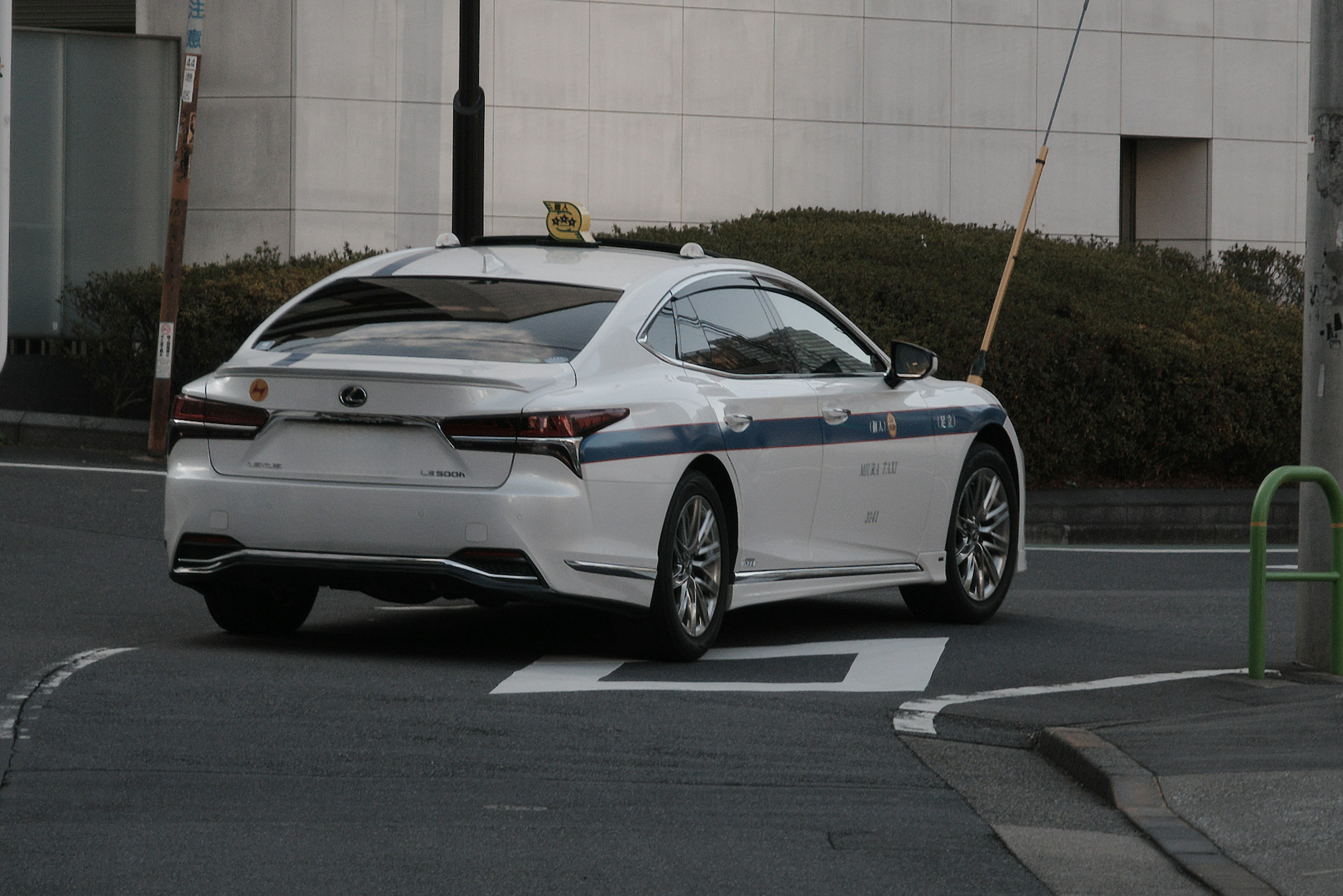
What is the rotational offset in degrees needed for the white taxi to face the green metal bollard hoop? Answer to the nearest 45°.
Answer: approximately 45° to its right

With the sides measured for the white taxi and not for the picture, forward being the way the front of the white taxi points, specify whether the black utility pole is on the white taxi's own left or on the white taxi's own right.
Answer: on the white taxi's own left

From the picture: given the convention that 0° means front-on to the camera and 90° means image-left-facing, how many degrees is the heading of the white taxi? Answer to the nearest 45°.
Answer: approximately 225°

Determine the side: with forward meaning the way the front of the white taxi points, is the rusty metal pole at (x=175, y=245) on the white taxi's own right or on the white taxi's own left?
on the white taxi's own left

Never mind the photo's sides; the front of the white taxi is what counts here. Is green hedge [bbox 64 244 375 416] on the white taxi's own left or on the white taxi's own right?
on the white taxi's own left
